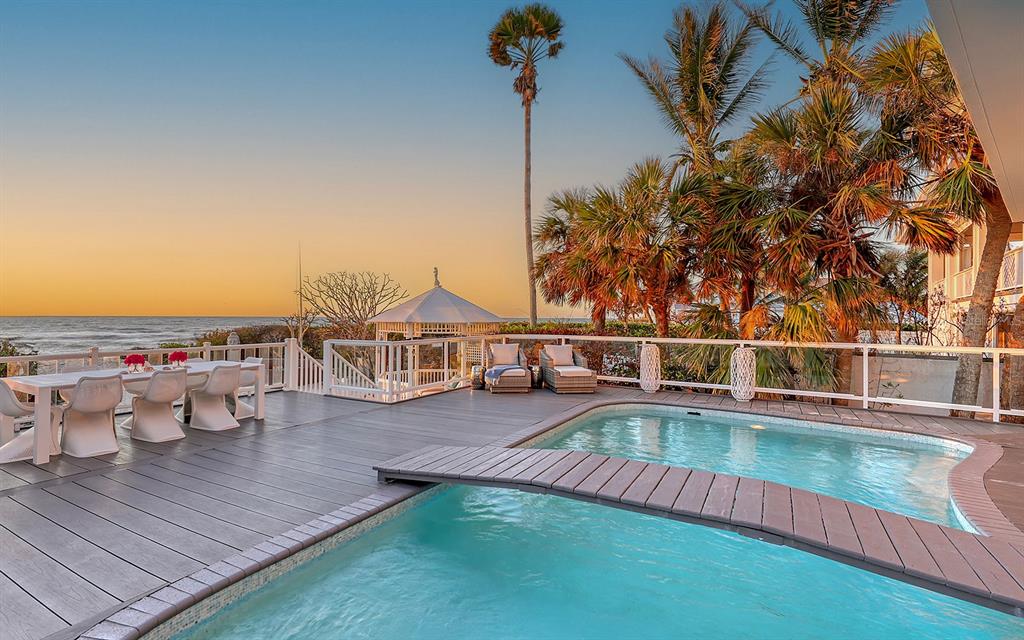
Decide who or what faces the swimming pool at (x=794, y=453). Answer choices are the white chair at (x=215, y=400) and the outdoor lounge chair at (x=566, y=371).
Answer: the outdoor lounge chair

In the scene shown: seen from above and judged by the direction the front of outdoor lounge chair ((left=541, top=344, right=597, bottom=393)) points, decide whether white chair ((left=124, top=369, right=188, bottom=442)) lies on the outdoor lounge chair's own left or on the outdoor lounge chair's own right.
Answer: on the outdoor lounge chair's own right

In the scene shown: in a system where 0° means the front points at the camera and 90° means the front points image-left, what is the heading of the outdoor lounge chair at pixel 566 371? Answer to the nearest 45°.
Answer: approximately 315°

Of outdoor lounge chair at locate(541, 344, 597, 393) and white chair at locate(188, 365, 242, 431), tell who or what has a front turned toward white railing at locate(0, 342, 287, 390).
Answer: the white chair

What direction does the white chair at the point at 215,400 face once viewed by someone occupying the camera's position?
facing away from the viewer and to the left of the viewer

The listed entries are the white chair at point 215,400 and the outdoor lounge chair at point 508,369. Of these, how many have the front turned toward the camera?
1

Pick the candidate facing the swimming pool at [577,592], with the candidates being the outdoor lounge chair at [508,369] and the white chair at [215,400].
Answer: the outdoor lounge chair

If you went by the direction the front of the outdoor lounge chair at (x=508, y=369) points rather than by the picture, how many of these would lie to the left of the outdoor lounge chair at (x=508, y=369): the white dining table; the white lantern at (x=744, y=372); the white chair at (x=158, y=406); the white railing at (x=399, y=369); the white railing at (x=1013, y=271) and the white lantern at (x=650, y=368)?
3

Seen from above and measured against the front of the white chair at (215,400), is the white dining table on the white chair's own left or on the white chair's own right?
on the white chair's own left
